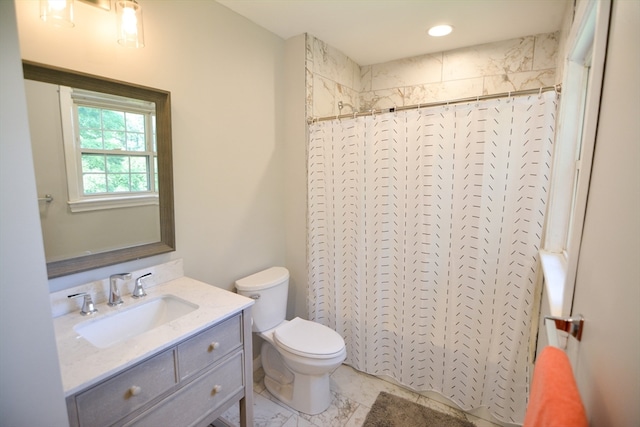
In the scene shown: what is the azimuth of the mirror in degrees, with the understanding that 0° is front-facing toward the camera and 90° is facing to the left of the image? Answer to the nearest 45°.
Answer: approximately 315°

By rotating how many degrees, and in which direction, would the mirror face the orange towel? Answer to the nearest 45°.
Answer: approximately 45° to its right
